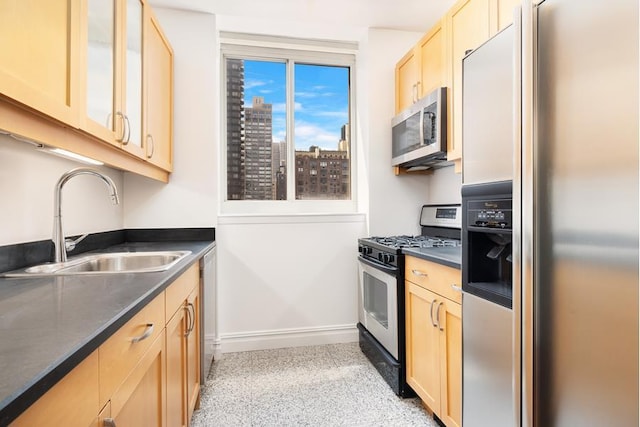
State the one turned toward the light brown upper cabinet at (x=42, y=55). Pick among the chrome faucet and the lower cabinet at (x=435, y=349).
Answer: the lower cabinet

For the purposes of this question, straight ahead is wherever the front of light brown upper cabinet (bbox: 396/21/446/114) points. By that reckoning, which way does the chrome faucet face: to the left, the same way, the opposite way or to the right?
the opposite way

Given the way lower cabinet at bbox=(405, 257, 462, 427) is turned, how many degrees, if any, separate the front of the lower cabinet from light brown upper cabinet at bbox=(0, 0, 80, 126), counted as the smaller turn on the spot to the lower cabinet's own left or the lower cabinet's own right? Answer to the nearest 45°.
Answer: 0° — it already faces it

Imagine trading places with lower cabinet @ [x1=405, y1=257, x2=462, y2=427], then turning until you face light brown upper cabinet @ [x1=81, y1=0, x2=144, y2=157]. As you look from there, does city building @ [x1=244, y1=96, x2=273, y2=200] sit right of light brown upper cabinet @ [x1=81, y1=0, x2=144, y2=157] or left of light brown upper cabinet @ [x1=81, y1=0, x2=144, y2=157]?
right

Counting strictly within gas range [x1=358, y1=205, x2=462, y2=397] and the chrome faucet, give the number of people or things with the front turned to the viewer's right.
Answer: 1

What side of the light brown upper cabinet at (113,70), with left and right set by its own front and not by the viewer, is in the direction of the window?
left

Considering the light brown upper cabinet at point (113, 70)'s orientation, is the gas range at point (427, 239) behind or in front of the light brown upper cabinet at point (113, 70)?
in front

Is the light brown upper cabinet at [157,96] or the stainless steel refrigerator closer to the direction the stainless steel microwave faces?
the light brown upper cabinet

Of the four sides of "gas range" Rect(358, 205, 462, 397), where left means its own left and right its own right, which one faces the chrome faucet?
front

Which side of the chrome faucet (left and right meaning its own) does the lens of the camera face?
right

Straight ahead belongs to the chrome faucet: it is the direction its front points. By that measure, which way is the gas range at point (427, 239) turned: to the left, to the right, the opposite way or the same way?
the opposite way

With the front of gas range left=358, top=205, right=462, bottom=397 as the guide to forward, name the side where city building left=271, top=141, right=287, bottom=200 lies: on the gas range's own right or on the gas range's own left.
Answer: on the gas range's own right

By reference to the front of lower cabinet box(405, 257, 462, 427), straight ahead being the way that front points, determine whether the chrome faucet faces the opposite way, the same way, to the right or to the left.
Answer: the opposite way
